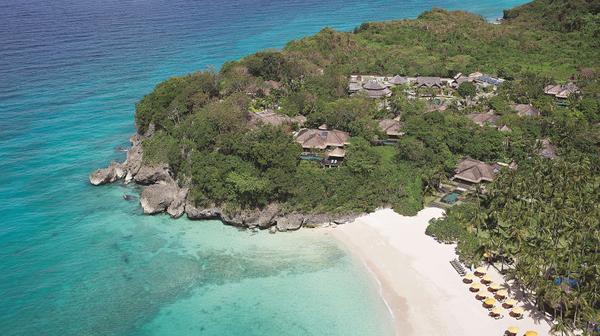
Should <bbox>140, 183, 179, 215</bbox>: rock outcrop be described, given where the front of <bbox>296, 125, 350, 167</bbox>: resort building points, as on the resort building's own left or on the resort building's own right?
on the resort building's own right

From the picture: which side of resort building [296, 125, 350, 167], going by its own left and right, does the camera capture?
front

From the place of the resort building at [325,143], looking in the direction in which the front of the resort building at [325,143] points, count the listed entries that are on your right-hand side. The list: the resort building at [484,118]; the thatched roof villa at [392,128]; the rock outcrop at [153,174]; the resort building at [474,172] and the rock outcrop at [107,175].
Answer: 2

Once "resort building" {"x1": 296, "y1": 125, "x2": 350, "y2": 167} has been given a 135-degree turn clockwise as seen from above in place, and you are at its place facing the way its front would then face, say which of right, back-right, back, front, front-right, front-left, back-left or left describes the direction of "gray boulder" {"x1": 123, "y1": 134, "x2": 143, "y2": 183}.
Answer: front-left

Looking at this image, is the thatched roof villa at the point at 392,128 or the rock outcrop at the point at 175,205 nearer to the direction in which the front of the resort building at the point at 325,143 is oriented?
the rock outcrop

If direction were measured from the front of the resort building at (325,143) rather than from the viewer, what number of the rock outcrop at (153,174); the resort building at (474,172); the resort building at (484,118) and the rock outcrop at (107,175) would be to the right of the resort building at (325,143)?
2

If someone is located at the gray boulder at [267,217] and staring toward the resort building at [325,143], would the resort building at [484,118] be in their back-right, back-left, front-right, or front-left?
front-right

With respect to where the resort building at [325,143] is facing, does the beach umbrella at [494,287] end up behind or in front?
in front

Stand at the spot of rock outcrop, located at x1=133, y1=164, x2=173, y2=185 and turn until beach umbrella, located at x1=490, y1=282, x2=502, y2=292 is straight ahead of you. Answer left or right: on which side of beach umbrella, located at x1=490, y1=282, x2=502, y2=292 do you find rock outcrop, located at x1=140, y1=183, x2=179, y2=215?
right

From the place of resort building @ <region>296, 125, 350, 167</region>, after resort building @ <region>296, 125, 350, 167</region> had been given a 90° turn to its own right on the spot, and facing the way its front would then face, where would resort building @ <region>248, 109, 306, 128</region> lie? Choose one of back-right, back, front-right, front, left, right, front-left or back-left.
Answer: front-right

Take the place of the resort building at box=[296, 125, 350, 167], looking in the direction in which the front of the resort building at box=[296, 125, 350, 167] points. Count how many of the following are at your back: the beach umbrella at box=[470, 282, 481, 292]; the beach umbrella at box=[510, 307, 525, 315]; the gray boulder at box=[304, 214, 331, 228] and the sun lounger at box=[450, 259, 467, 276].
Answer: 0

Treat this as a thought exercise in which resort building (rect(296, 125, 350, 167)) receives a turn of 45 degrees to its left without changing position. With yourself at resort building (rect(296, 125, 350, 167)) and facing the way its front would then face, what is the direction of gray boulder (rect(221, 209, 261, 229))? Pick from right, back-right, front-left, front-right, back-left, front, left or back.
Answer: right

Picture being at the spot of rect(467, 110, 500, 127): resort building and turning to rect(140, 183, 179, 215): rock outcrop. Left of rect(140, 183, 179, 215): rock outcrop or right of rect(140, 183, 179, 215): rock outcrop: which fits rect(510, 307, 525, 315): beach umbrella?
left

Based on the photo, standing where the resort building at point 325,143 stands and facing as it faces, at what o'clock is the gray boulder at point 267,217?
The gray boulder is roughly at 1 o'clock from the resort building.

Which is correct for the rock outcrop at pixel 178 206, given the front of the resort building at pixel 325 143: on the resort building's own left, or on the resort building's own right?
on the resort building's own right

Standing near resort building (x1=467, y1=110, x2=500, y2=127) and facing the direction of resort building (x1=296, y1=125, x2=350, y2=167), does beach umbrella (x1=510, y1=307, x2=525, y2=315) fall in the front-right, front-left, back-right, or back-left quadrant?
front-left

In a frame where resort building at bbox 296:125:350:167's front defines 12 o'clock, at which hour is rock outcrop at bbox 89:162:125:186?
The rock outcrop is roughly at 3 o'clock from the resort building.

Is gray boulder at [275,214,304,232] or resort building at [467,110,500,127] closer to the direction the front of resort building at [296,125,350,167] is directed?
the gray boulder

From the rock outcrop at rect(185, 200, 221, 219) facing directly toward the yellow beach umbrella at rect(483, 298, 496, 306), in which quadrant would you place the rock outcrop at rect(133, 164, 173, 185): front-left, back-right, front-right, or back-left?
back-left

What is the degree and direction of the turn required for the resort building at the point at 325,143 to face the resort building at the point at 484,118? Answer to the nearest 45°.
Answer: approximately 90° to its left
